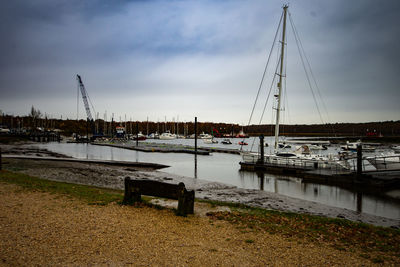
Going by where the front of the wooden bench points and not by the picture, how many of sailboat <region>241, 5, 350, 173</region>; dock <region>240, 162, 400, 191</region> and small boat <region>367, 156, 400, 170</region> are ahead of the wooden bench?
3

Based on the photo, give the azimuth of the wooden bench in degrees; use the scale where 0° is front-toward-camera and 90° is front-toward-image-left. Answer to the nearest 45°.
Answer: approximately 225°

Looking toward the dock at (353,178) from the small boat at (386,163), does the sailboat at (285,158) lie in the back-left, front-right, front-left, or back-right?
front-right

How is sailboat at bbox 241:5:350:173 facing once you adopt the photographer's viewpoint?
facing to the left of the viewer

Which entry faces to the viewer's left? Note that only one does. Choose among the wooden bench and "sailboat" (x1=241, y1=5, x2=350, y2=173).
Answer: the sailboat

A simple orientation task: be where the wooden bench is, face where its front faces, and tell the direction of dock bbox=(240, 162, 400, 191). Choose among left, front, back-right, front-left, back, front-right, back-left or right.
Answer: front

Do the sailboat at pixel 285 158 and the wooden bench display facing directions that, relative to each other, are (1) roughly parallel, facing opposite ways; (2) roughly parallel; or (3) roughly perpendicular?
roughly perpendicular

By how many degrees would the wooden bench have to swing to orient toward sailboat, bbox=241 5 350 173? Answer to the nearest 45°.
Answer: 0° — it already faces it

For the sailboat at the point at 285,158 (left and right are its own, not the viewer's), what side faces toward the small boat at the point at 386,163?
back

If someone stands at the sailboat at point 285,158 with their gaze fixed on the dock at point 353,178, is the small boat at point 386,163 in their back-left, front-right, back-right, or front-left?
front-left
